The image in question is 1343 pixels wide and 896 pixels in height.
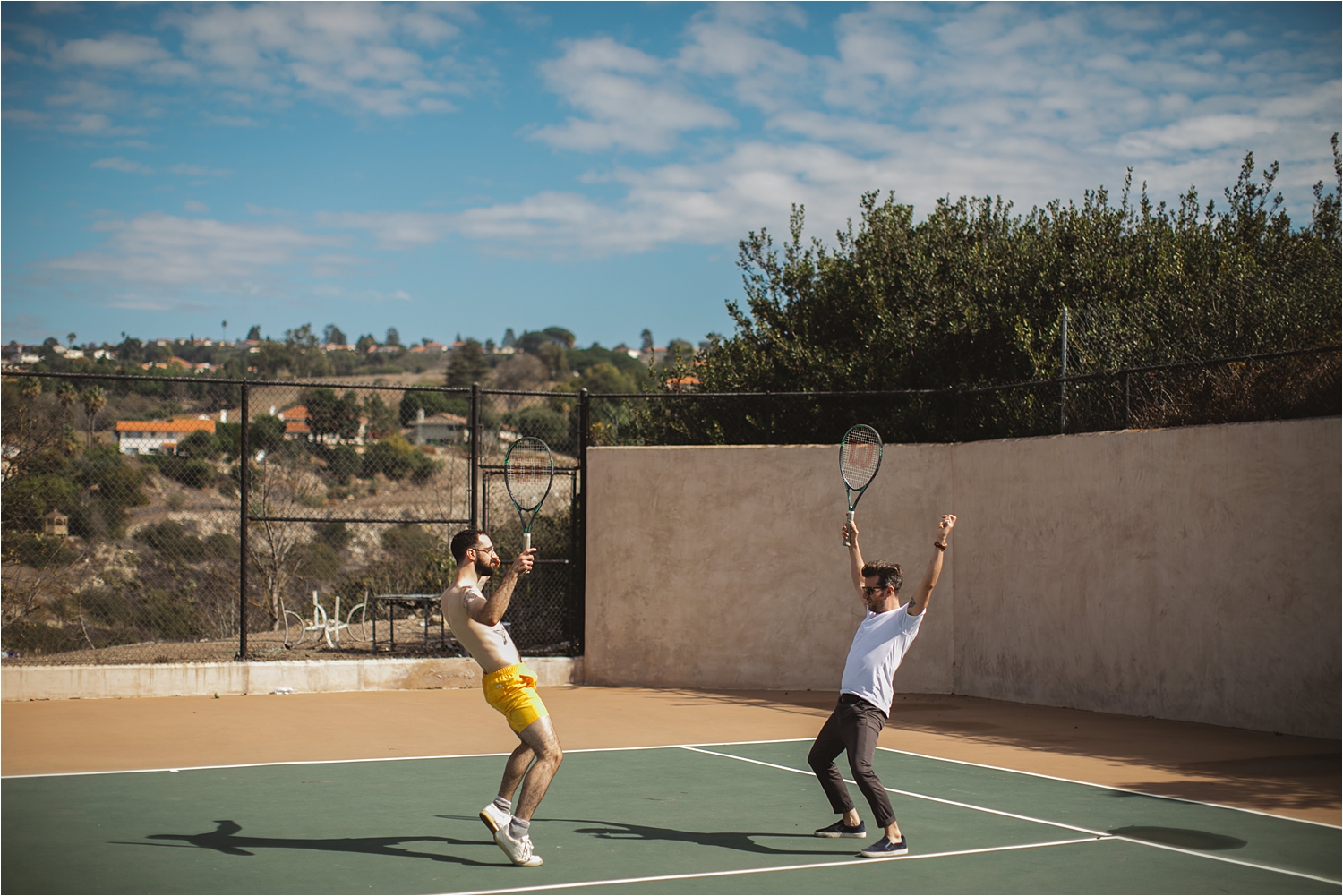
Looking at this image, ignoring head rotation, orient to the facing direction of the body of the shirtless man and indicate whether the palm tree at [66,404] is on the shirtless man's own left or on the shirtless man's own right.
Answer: on the shirtless man's own left

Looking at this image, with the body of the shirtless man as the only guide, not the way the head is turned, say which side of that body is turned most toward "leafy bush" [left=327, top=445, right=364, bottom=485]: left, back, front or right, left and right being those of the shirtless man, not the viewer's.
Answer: left

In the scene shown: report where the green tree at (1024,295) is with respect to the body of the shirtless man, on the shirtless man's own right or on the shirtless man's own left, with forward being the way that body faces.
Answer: on the shirtless man's own left

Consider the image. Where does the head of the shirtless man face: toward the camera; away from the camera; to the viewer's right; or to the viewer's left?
to the viewer's right

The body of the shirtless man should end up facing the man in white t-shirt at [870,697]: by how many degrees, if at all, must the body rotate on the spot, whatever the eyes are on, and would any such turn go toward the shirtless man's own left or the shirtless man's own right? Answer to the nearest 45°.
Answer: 0° — they already face them

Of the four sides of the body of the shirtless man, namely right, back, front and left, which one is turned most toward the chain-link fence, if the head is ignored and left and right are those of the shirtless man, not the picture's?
left

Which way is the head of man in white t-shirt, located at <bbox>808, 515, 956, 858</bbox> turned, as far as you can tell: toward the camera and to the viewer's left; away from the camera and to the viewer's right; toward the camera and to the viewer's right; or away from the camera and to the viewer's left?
toward the camera and to the viewer's left

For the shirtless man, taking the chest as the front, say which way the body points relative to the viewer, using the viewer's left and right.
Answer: facing to the right of the viewer

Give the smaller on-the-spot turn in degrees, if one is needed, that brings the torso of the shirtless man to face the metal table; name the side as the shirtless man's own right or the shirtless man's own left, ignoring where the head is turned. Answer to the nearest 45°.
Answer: approximately 90° to the shirtless man's own left
